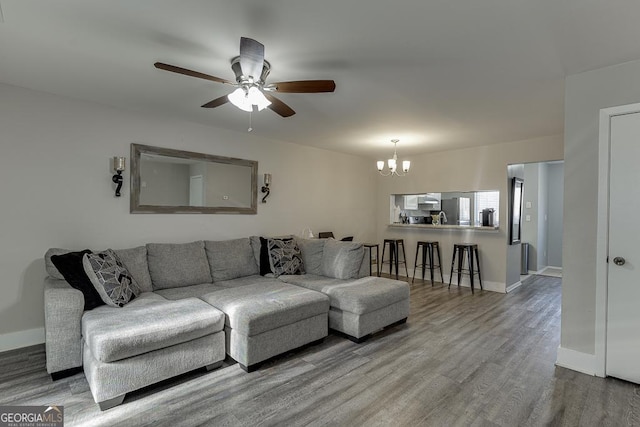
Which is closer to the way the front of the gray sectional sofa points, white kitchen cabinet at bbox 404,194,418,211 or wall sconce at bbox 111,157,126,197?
the white kitchen cabinet

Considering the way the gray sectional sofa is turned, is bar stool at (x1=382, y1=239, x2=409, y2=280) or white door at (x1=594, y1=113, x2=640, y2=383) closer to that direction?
the white door

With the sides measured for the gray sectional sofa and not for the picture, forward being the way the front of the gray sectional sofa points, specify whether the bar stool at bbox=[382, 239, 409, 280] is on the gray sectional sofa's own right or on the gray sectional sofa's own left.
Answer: on the gray sectional sofa's own left

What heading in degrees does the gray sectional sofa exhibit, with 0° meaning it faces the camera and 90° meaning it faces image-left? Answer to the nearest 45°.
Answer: approximately 315°

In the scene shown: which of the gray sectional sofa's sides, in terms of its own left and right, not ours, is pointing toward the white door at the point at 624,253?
front
